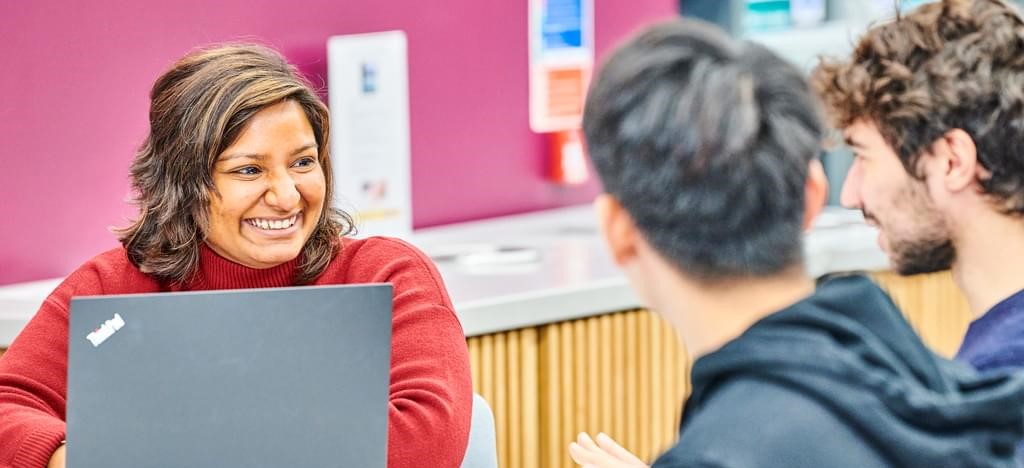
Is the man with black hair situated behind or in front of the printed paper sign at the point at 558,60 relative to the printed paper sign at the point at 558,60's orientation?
in front

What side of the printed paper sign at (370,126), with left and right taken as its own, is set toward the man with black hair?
front

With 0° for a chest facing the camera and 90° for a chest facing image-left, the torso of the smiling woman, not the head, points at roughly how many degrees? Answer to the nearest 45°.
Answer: approximately 0°

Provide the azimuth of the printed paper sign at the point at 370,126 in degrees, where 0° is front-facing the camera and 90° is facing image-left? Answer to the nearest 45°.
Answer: approximately 0°

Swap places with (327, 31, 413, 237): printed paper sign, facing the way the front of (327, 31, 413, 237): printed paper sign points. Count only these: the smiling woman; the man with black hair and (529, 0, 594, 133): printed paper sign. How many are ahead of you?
2

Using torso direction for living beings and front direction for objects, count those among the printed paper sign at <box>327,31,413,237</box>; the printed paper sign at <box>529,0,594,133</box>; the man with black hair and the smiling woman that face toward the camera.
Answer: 3

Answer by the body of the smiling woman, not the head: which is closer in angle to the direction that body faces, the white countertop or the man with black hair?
the man with black hair

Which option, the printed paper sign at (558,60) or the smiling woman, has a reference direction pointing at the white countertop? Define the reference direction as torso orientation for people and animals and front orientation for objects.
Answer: the printed paper sign

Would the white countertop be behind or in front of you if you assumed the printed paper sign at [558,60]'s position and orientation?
in front

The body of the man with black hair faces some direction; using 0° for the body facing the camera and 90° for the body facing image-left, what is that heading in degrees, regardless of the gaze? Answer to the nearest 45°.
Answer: approximately 135°

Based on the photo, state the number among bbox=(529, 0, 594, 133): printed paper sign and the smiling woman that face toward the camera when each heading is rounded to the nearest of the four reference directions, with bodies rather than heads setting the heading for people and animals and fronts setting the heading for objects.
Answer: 2
